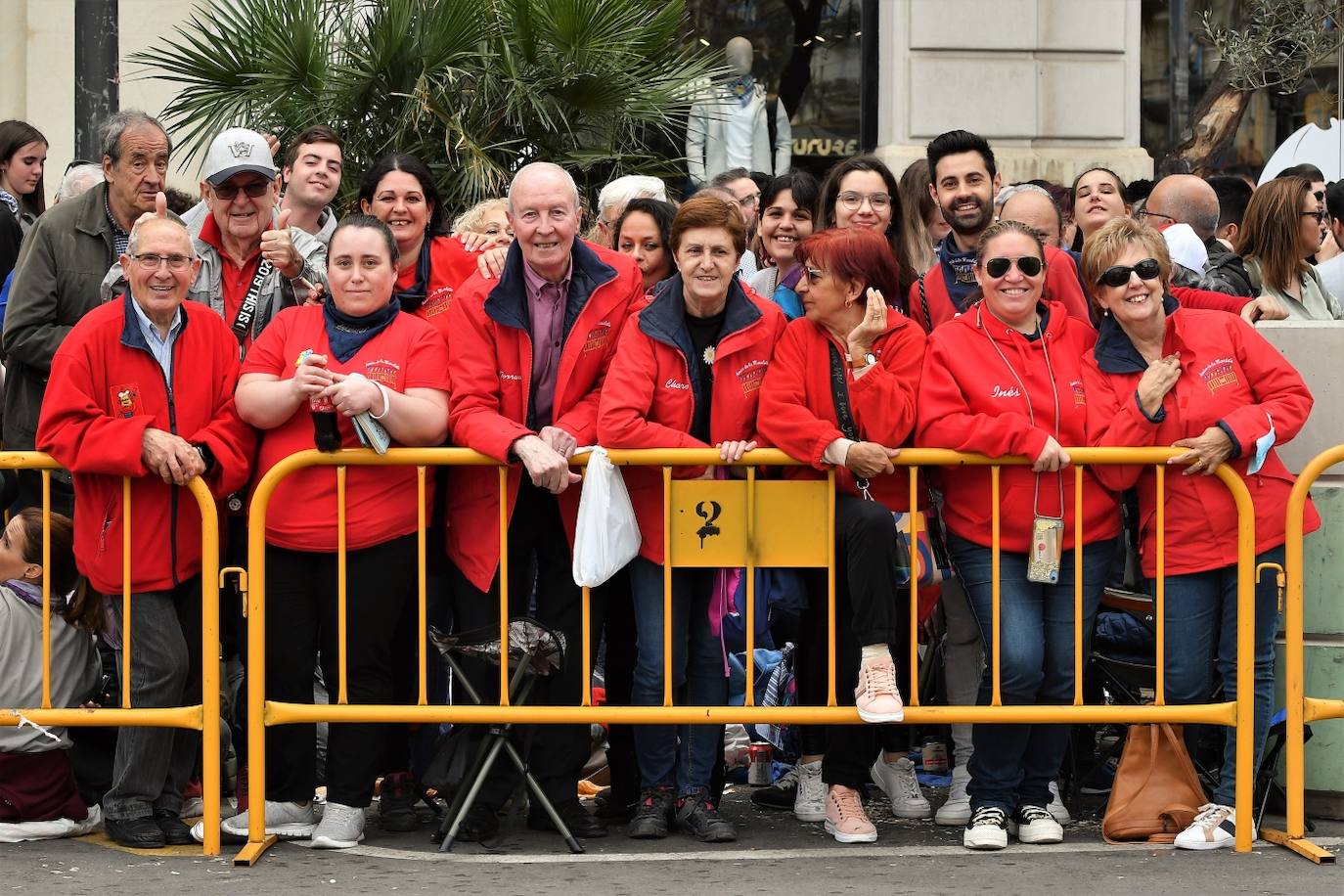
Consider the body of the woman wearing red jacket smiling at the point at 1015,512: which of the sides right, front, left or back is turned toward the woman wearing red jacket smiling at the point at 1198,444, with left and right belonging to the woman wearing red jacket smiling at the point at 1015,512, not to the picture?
left

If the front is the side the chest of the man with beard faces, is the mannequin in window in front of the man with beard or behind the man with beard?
behind

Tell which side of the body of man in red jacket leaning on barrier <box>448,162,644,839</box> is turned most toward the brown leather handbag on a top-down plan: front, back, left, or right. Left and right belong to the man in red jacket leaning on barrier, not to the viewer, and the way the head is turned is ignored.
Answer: left

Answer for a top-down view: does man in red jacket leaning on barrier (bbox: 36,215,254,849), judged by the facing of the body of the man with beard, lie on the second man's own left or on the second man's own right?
on the second man's own right

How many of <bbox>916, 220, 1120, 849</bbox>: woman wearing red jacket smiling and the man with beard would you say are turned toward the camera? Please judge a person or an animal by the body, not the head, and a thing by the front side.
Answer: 2

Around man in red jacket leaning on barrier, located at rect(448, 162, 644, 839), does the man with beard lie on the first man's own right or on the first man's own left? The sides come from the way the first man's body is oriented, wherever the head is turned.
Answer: on the first man's own left

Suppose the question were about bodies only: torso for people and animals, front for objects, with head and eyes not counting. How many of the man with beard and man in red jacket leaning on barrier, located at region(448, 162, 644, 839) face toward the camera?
2
